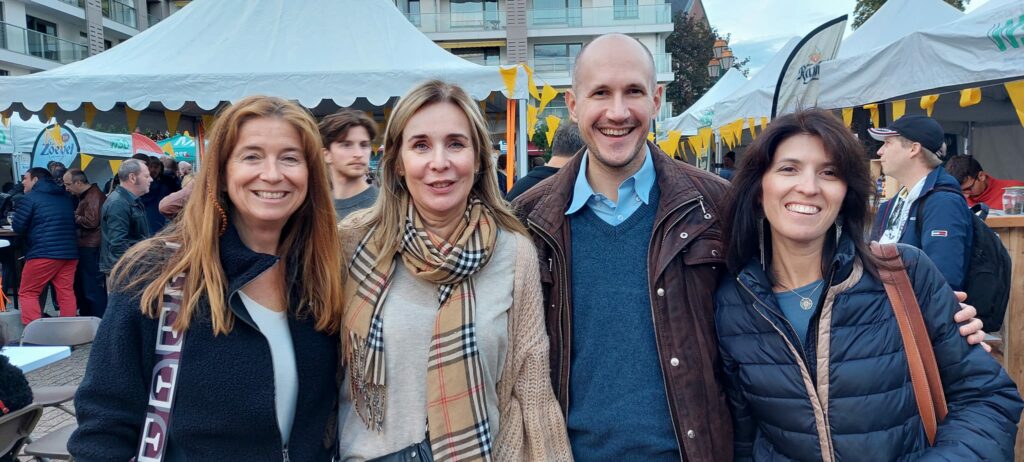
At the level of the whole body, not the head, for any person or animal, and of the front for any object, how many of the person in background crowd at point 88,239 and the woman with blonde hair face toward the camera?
1

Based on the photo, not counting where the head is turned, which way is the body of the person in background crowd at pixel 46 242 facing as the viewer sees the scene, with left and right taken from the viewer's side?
facing away from the viewer and to the left of the viewer

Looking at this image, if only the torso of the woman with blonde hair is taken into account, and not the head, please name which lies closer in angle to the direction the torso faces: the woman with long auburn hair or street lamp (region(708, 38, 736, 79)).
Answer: the woman with long auburn hair

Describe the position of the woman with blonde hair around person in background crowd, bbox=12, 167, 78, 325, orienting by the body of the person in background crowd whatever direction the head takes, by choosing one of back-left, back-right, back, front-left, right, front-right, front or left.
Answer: back-left

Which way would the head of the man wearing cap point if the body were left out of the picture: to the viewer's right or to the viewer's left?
to the viewer's left

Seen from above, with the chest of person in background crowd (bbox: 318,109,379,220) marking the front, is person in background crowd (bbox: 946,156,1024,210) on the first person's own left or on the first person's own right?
on the first person's own left

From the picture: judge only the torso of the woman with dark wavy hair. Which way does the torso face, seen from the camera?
toward the camera

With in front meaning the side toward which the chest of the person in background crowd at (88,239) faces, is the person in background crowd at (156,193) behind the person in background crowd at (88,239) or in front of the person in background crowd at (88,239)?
behind

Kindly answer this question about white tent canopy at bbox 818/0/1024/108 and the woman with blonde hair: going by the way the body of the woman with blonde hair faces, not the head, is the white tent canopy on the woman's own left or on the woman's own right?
on the woman's own left

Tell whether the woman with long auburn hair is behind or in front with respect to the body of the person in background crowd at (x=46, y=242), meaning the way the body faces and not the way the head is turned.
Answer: behind

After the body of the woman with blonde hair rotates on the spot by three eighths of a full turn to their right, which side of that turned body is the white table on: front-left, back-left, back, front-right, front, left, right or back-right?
front

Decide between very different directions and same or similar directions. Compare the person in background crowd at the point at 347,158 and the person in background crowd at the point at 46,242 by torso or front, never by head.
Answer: very different directions
